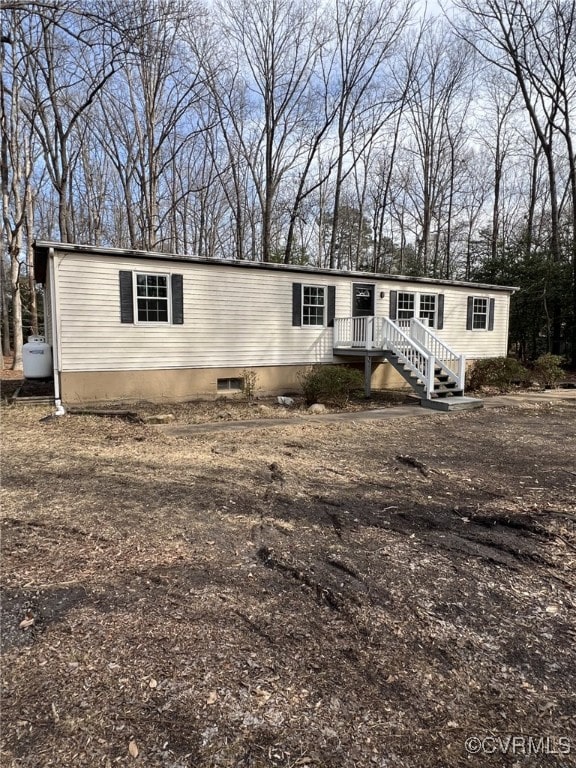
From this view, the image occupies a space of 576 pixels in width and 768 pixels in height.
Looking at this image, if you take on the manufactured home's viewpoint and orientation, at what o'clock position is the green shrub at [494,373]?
The green shrub is roughly at 10 o'clock from the manufactured home.

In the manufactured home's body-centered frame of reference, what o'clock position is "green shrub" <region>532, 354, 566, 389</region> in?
The green shrub is roughly at 10 o'clock from the manufactured home.

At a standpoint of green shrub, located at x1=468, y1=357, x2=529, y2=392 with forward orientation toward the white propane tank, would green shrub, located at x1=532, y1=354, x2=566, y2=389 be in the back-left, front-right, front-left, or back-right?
back-right

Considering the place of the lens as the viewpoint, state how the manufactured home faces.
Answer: facing the viewer and to the right of the viewer
